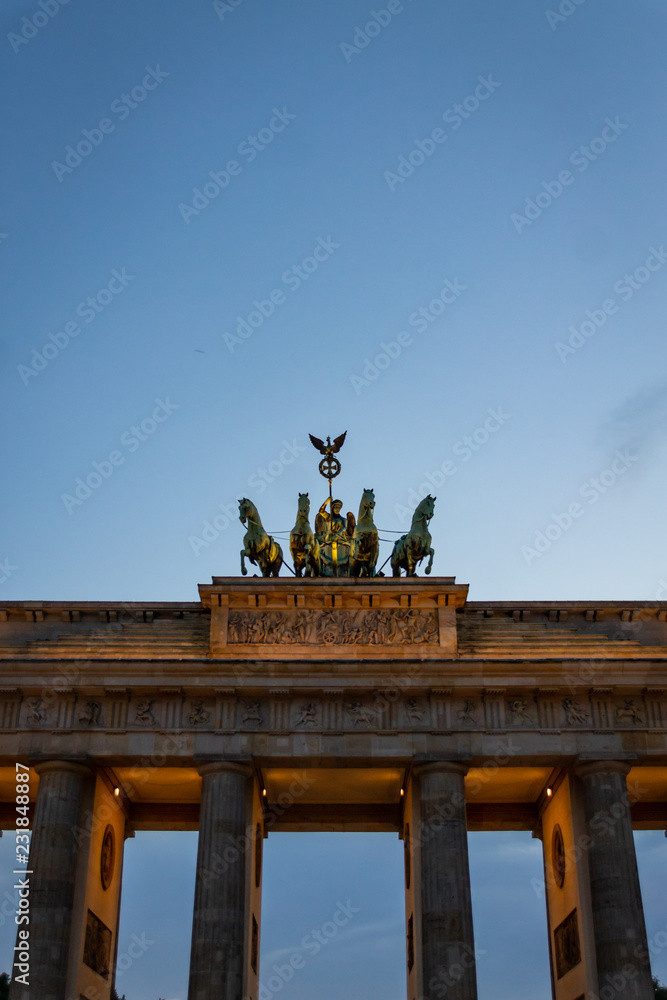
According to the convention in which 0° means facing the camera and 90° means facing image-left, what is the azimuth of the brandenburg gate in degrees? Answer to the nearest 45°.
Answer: approximately 0°
